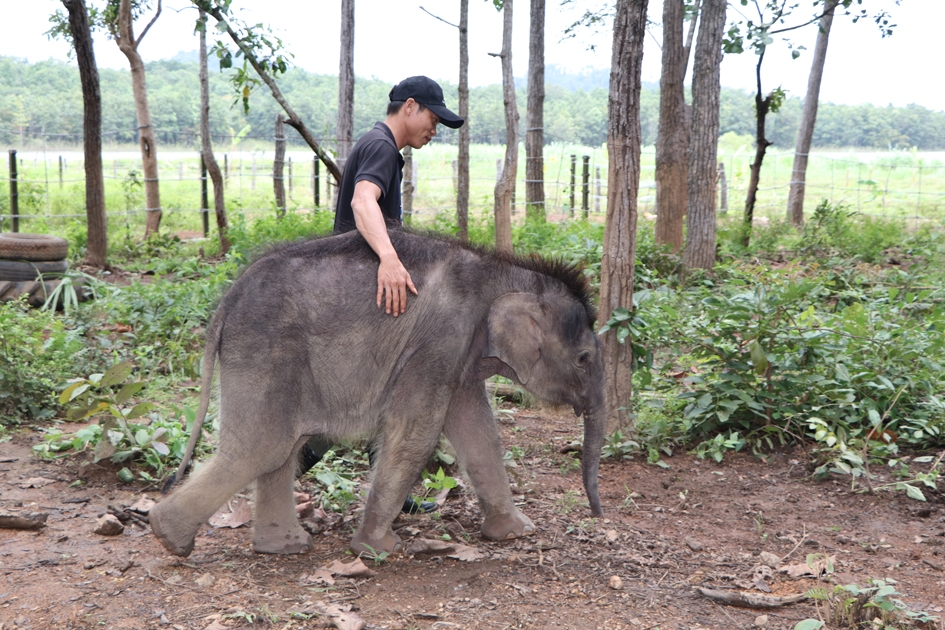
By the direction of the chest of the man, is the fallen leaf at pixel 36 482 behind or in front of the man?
behind

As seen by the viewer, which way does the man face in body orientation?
to the viewer's right

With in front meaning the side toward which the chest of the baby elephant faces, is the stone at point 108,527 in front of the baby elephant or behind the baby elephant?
behind

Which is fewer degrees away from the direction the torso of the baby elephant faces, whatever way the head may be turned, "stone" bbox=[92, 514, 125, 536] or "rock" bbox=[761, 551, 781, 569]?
the rock

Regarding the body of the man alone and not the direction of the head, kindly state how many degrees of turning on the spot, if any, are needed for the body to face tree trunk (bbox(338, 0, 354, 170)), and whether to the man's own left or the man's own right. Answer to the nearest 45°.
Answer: approximately 90° to the man's own left

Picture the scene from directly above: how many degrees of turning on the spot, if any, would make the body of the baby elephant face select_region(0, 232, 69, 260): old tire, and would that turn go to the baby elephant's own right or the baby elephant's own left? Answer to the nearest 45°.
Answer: approximately 135° to the baby elephant's own left

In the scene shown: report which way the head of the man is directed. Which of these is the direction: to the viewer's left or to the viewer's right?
to the viewer's right

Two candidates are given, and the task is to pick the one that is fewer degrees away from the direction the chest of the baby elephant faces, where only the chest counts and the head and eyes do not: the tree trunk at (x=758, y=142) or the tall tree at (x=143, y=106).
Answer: the tree trunk

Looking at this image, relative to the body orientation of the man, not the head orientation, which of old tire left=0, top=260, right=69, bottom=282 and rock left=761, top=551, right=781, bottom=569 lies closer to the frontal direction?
the rock

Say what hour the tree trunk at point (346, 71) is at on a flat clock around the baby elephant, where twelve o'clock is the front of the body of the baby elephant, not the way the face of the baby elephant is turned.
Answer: The tree trunk is roughly at 9 o'clock from the baby elephant.

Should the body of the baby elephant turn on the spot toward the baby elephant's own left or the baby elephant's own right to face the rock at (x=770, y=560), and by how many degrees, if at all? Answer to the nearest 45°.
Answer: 0° — it already faces it

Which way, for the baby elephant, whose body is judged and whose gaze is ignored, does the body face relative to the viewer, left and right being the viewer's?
facing to the right of the viewer
